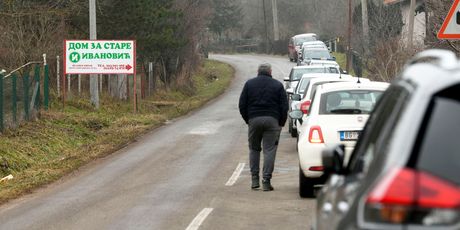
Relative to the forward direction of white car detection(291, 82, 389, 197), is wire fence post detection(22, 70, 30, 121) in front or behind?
in front

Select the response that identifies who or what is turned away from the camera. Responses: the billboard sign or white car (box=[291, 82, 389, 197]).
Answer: the white car

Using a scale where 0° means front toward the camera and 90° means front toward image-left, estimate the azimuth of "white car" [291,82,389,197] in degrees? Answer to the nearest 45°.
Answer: approximately 180°

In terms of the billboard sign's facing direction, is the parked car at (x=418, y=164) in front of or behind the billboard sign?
in front

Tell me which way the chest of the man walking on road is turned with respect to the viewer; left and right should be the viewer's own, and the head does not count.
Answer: facing away from the viewer

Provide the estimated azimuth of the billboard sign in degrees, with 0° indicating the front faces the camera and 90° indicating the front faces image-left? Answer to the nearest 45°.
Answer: approximately 0°

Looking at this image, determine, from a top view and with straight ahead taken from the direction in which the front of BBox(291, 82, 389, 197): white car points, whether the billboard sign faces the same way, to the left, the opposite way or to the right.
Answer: the opposite way
